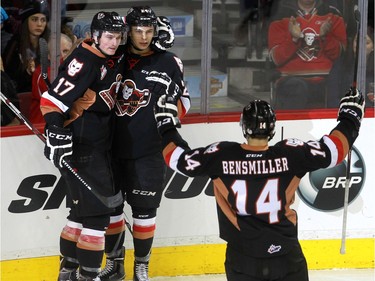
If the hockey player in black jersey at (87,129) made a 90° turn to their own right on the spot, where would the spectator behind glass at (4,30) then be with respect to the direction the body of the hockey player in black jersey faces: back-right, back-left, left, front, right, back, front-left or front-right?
right

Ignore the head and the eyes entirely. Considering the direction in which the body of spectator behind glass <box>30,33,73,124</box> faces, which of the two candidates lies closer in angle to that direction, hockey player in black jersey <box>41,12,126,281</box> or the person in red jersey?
the hockey player in black jersey

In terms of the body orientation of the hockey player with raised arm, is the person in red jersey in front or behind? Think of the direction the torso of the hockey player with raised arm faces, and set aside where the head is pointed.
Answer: in front

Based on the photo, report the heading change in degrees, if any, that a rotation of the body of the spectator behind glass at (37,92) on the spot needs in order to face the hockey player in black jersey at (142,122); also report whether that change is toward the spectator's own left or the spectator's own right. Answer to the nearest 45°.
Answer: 0° — they already face them

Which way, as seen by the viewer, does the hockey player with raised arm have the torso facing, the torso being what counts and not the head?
away from the camera

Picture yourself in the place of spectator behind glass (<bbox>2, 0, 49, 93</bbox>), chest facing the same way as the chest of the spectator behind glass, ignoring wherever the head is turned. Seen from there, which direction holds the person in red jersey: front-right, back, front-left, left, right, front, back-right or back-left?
front-left

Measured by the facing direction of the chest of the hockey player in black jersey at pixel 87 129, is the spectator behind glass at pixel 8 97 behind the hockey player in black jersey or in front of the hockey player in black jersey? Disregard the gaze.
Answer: behind

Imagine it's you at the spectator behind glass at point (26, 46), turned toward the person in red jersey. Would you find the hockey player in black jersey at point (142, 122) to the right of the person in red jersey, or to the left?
right

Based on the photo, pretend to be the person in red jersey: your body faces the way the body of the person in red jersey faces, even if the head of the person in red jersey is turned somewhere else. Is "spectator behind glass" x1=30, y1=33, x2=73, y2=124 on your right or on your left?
on your right

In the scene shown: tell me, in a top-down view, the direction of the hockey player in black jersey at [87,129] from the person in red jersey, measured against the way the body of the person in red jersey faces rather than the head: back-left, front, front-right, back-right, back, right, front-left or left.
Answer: front-right

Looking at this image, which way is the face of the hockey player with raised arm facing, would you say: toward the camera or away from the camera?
away from the camera

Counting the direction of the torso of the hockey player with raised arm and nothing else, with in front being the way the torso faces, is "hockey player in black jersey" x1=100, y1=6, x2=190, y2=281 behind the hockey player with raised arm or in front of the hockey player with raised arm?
in front

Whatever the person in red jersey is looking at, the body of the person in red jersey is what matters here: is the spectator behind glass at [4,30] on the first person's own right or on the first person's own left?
on the first person's own right
